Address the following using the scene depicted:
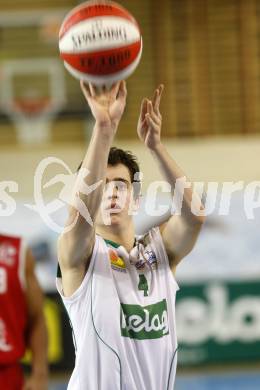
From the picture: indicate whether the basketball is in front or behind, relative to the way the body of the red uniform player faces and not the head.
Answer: in front

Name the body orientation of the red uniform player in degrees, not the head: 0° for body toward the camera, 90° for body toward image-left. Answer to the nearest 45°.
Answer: approximately 0°
